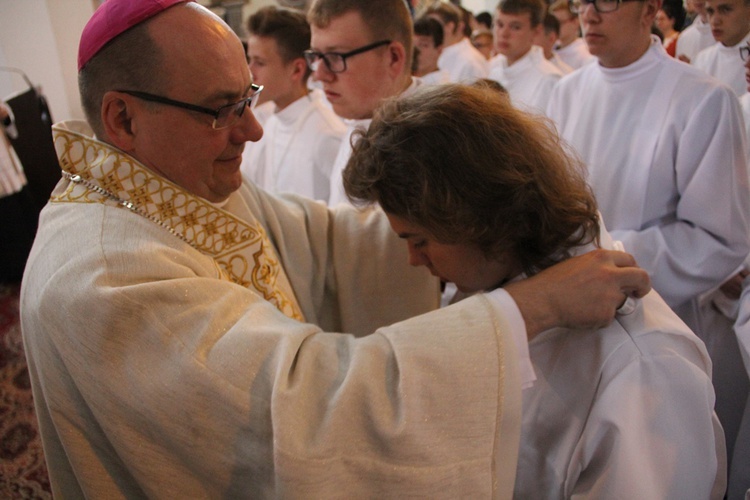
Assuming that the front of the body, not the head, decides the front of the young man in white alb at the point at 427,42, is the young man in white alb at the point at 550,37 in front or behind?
behind

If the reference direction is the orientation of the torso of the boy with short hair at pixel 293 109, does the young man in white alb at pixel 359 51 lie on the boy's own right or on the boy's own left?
on the boy's own left

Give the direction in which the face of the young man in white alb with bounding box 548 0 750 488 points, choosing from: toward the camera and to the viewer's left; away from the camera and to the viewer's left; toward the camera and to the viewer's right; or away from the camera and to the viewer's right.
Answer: toward the camera and to the viewer's left

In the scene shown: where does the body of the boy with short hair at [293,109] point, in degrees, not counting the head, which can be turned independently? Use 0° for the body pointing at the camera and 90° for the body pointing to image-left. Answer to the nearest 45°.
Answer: approximately 45°

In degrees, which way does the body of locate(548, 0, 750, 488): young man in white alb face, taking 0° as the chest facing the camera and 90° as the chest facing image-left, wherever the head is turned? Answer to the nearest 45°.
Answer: approximately 45°

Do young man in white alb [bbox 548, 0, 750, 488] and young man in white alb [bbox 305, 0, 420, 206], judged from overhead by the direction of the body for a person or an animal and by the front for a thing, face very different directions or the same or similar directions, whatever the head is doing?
same or similar directions

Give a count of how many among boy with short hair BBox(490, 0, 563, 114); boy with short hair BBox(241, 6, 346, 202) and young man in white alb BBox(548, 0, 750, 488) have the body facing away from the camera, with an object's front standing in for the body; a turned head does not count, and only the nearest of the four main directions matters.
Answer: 0

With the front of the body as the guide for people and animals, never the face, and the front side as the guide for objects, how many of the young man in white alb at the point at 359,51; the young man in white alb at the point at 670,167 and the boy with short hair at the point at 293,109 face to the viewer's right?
0

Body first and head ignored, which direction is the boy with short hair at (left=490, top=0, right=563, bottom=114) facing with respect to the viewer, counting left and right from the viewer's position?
facing the viewer and to the left of the viewer

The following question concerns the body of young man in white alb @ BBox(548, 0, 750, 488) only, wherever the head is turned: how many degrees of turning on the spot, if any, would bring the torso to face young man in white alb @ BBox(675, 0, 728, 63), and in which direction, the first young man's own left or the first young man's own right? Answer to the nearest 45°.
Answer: approximately 135° to the first young man's own right
